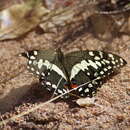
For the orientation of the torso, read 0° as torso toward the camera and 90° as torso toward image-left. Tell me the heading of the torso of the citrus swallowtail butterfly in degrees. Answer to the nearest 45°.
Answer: approximately 180°

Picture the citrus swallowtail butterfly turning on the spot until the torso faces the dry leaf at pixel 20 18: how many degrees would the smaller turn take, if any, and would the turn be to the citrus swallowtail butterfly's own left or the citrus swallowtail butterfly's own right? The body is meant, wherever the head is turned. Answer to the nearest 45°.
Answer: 0° — it already faces it
